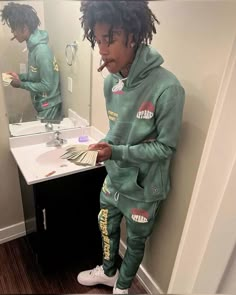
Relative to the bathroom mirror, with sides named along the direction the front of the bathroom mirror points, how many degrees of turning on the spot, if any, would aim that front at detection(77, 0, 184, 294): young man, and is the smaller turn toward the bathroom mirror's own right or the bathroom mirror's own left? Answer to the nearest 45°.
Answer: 0° — it already faces them

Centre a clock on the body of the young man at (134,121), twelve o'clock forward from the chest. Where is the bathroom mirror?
The bathroom mirror is roughly at 3 o'clock from the young man.

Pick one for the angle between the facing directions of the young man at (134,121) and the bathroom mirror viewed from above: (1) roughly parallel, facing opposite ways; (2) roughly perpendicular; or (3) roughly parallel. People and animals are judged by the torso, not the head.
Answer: roughly perpendicular
